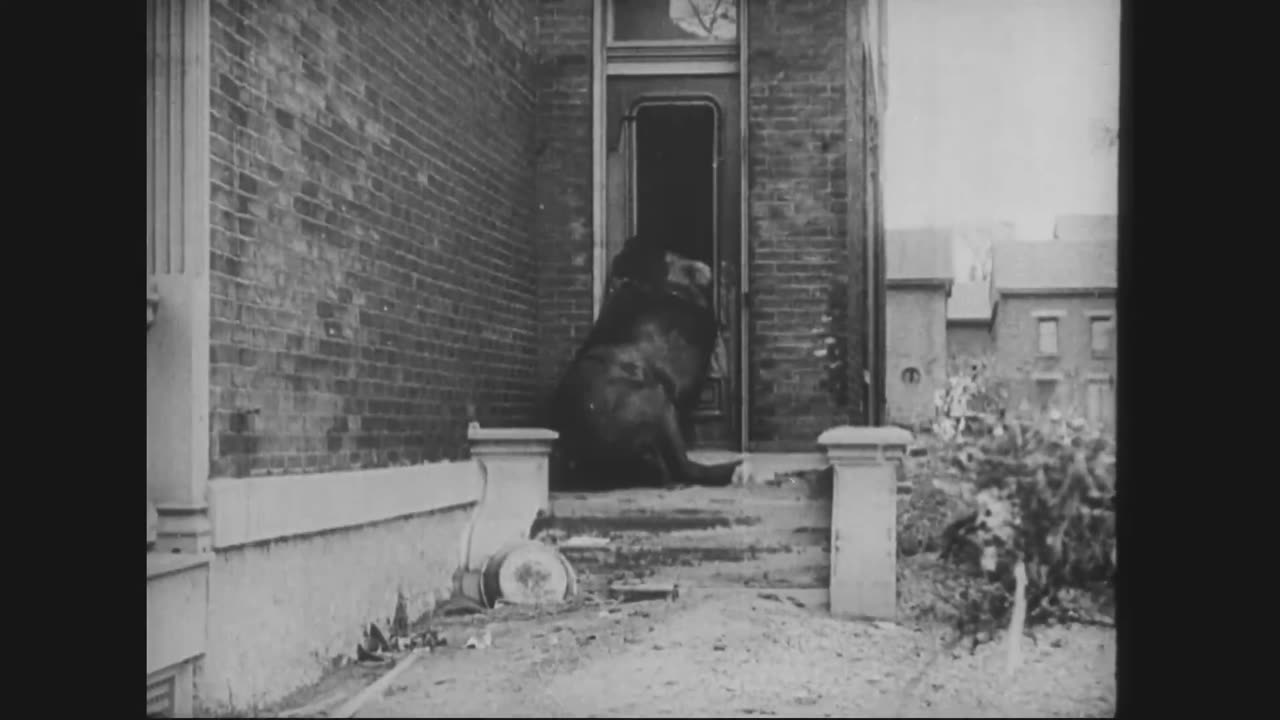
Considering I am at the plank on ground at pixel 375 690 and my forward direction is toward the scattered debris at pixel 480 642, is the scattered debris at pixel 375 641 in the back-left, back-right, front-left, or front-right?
front-left

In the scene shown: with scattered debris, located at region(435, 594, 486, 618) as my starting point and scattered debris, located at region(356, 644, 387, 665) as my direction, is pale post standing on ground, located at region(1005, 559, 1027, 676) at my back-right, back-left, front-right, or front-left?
back-left

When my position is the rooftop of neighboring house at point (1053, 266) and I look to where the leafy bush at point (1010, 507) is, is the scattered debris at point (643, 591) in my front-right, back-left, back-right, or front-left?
front-right
